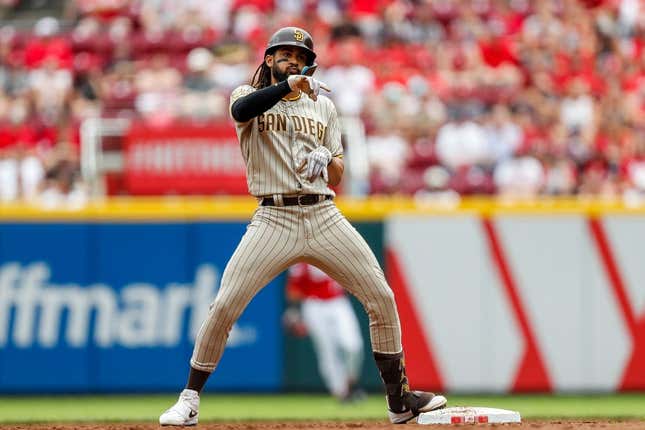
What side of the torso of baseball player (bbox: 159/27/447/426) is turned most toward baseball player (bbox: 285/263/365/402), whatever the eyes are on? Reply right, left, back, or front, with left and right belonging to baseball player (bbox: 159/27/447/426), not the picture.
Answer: back

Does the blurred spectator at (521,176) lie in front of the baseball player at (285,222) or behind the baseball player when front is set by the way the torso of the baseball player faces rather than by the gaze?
behind

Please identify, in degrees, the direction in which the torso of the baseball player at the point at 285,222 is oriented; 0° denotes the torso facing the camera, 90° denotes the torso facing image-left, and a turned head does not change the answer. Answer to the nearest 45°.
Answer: approximately 0°

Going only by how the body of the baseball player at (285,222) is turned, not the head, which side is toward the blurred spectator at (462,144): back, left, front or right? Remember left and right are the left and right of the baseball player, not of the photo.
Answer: back
